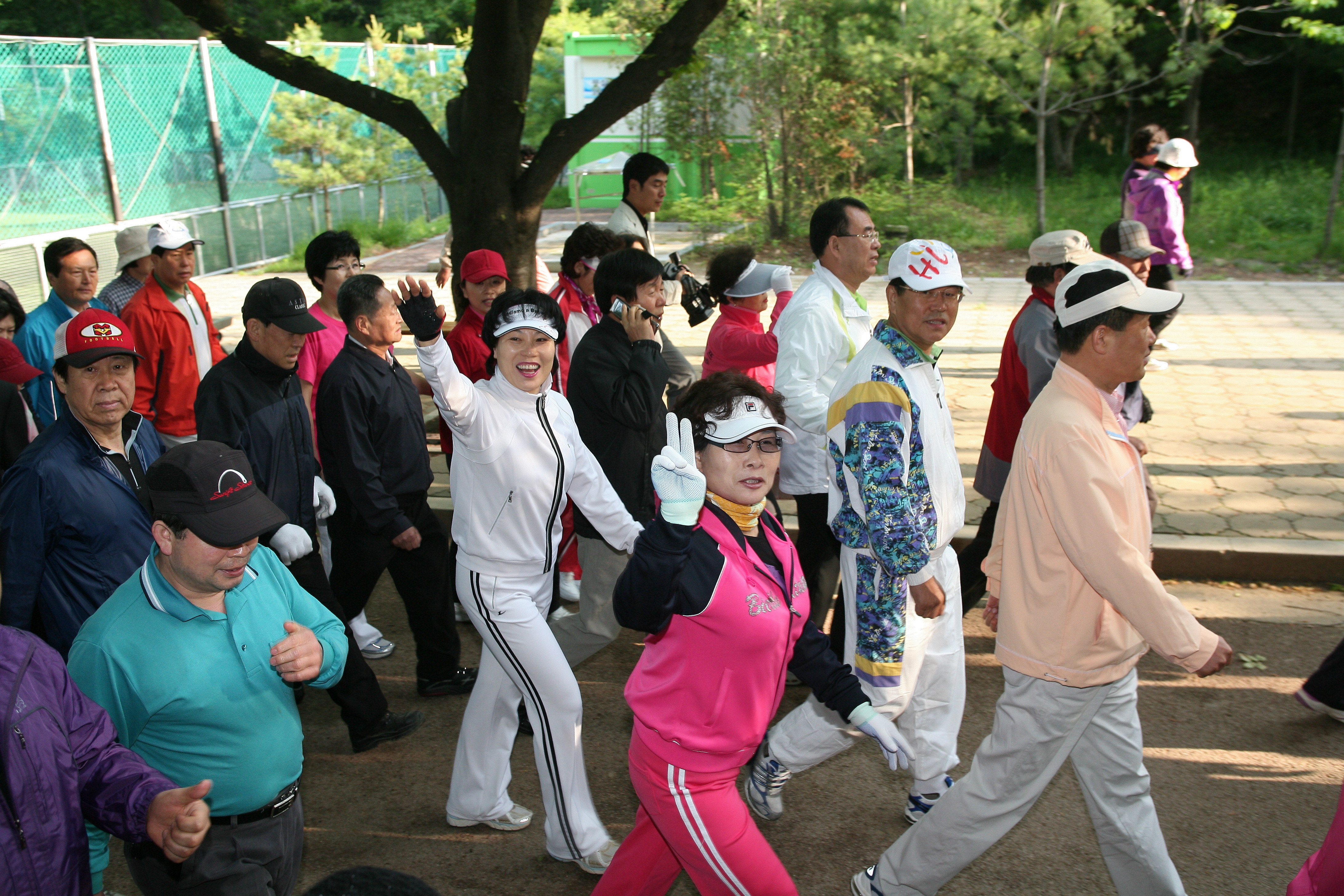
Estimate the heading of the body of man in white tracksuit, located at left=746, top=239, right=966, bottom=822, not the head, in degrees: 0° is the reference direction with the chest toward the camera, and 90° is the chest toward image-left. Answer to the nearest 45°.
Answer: approximately 315°

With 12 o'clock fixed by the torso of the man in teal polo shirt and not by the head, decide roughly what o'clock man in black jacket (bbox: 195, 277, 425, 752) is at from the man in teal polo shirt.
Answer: The man in black jacket is roughly at 8 o'clock from the man in teal polo shirt.

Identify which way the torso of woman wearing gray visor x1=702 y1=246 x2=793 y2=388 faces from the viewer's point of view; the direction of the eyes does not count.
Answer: to the viewer's right

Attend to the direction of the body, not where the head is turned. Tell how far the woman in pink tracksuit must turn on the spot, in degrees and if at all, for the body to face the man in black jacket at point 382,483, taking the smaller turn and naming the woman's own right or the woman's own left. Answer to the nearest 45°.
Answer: approximately 180°

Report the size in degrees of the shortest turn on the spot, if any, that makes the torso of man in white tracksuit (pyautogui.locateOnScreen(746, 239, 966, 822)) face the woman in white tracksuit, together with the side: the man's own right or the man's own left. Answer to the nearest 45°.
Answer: approximately 135° to the man's own right
